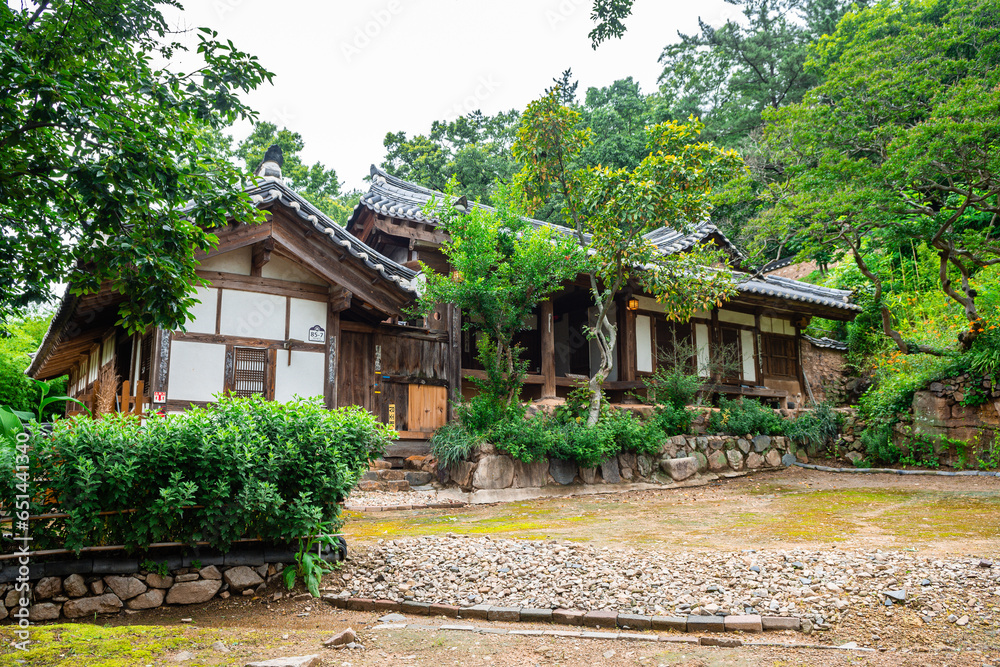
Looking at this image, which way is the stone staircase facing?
toward the camera

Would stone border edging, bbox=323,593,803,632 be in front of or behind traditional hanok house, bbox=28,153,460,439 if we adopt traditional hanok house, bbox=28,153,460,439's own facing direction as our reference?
in front

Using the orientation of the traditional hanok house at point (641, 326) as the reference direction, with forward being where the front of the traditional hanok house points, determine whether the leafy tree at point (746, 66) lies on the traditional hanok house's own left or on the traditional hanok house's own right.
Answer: on the traditional hanok house's own left

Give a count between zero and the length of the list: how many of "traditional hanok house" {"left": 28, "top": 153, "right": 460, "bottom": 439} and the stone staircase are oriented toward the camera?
2

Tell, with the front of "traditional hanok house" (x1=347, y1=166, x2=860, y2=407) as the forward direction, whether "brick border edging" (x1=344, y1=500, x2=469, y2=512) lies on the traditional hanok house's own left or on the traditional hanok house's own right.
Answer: on the traditional hanok house's own right

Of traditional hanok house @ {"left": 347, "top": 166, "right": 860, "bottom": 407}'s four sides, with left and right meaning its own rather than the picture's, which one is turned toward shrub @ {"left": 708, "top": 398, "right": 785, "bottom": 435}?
front

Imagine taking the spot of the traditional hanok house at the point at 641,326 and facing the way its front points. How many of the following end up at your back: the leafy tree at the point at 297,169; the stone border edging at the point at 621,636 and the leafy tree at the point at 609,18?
1

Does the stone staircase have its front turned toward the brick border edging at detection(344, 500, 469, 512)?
yes

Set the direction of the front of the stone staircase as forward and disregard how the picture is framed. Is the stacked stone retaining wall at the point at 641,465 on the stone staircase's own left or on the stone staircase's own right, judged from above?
on the stone staircase's own left

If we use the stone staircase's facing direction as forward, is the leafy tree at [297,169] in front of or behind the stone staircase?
behind

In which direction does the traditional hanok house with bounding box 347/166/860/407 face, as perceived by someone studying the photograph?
facing the viewer and to the right of the viewer
